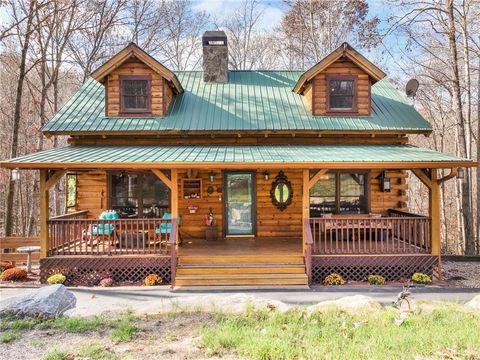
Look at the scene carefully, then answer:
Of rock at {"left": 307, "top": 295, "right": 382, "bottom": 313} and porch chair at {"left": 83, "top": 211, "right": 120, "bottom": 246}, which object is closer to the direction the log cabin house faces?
the rock

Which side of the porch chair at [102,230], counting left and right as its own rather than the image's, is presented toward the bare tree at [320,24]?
back

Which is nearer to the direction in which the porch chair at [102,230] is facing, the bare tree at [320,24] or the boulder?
the boulder

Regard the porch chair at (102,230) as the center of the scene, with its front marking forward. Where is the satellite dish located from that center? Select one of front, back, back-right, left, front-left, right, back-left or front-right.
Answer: back-left

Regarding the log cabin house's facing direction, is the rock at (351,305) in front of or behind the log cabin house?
in front

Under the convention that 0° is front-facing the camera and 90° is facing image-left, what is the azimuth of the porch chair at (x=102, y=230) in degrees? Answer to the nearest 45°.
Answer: approximately 45°

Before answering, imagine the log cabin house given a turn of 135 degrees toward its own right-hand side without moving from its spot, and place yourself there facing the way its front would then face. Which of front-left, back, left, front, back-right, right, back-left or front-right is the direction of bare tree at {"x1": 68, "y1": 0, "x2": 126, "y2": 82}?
front

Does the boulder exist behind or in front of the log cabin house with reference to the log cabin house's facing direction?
in front

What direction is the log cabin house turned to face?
toward the camera

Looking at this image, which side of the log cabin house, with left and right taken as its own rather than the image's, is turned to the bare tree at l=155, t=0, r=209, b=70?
back

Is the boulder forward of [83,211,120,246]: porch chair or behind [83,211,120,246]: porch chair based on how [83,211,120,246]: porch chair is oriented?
forward

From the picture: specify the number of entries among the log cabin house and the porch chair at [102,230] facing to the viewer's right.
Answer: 0
